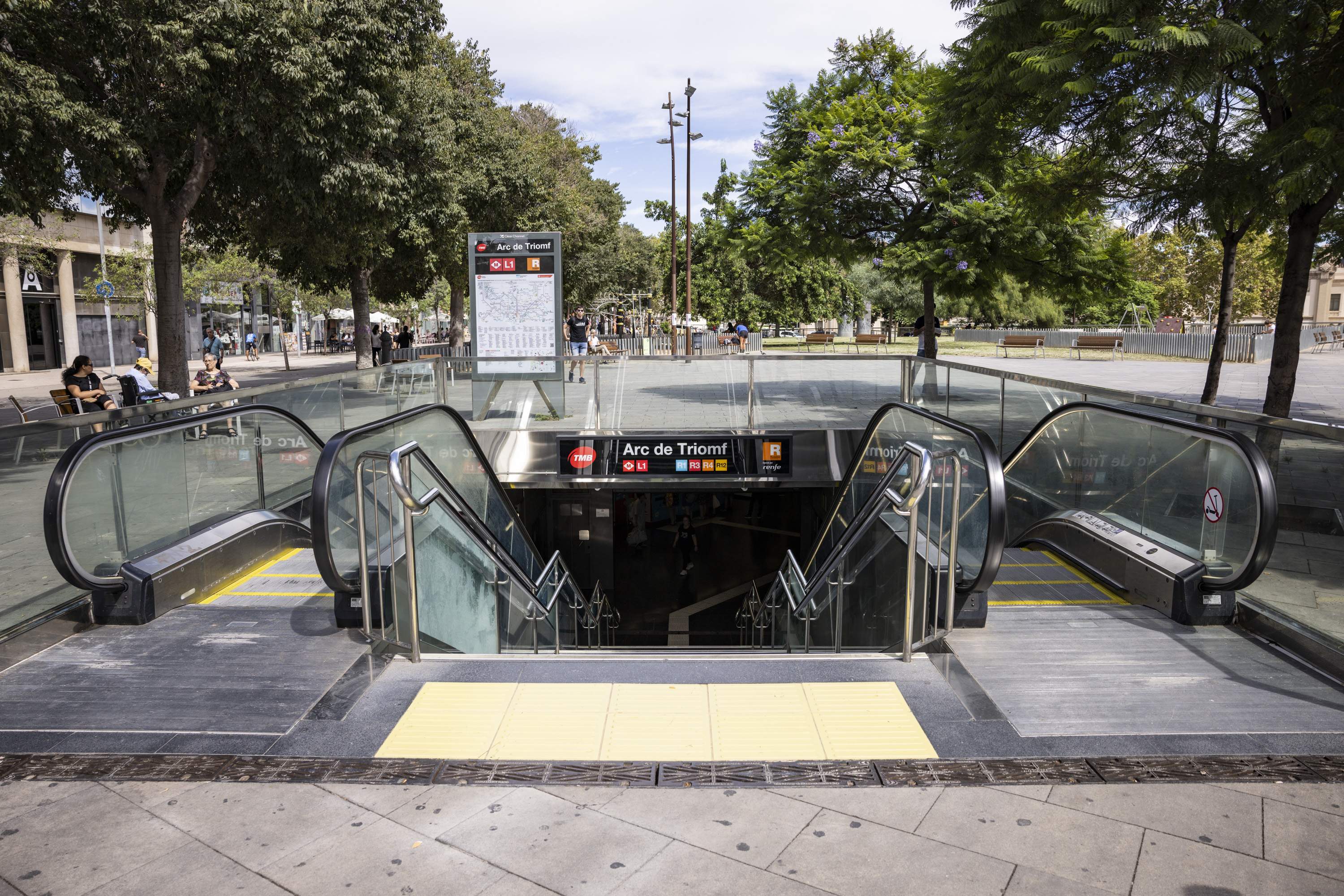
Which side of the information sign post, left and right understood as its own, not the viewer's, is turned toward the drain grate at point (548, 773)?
front

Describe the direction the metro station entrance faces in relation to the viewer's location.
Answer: facing the viewer

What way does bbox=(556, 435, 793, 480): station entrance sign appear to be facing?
toward the camera

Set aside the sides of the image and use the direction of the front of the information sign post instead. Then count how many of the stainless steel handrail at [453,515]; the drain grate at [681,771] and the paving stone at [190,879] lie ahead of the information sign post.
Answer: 3

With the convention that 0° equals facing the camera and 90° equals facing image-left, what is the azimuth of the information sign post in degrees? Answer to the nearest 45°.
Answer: approximately 0°

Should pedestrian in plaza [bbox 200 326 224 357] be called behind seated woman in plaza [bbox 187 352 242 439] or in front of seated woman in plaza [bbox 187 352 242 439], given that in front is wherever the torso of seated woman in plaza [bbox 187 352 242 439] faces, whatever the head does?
behind

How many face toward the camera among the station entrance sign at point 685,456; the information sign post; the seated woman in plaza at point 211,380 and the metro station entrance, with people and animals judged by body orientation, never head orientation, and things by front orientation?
4

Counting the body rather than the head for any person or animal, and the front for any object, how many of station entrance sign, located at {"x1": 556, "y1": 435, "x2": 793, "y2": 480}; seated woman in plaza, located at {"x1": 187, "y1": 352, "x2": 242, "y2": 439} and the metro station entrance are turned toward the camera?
3

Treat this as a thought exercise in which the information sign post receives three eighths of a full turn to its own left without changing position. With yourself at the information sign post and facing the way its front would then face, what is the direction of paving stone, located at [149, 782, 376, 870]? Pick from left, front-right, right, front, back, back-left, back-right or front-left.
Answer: back-right

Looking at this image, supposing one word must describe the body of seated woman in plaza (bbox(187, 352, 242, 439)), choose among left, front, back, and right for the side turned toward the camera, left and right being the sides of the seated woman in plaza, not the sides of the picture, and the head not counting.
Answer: front

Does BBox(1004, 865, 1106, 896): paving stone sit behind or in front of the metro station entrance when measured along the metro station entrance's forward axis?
in front

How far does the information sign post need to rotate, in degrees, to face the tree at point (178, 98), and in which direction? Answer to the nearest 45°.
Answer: approximately 90° to its right

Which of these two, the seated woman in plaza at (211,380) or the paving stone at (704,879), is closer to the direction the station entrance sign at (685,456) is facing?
the paving stone

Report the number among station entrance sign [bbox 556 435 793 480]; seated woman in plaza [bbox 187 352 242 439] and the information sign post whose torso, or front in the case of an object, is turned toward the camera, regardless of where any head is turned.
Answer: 3
